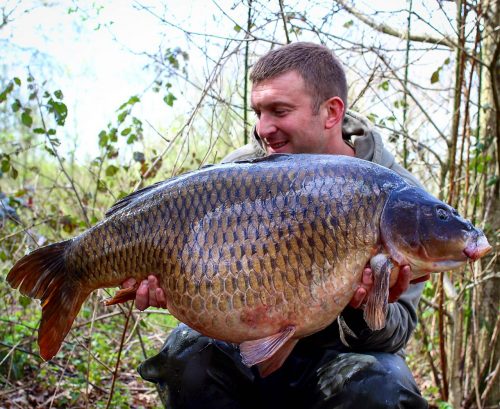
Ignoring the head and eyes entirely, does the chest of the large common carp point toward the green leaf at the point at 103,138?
no

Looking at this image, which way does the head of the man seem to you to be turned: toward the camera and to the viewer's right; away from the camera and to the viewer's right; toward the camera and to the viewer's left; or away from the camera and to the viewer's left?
toward the camera and to the viewer's left

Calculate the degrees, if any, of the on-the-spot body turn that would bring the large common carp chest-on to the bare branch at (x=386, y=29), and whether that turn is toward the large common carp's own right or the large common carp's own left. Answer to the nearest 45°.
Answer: approximately 90° to the large common carp's own left

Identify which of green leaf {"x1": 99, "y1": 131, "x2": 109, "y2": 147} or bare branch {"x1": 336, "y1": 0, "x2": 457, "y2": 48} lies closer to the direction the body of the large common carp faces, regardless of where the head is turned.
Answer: the bare branch

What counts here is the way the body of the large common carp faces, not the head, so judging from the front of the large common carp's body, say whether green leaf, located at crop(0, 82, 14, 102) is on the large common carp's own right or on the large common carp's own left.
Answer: on the large common carp's own left

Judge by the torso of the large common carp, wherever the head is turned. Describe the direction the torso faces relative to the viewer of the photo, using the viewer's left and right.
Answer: facing to the right of the viewer

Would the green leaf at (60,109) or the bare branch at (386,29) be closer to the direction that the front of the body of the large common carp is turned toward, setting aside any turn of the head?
the bare branch

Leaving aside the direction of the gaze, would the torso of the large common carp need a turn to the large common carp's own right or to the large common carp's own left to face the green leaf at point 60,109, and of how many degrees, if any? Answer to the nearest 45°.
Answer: approximately 135° to the large common carp's own left

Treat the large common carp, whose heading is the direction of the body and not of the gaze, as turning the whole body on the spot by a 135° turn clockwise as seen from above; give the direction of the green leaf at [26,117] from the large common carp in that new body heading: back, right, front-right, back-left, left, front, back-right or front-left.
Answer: right

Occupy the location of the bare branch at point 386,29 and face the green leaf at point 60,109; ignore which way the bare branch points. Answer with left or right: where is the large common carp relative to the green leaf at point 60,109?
left
